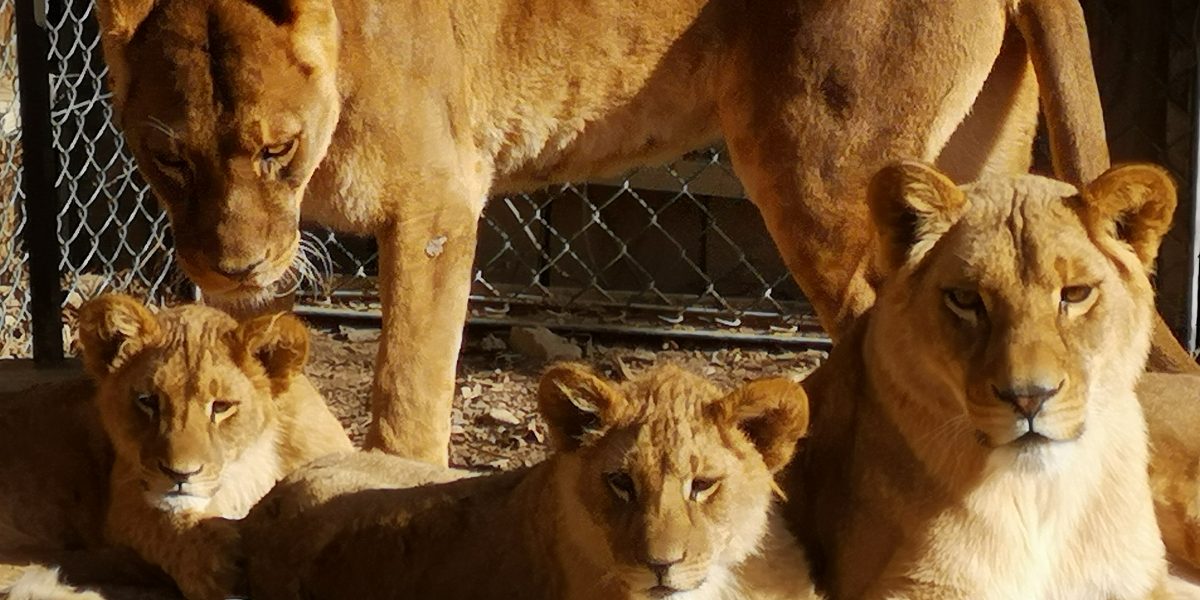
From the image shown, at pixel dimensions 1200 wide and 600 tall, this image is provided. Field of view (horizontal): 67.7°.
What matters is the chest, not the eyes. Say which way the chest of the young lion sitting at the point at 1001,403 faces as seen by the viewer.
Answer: toward the camera

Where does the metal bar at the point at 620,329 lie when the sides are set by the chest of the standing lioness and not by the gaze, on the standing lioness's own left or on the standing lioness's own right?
on the standing lioness's own right

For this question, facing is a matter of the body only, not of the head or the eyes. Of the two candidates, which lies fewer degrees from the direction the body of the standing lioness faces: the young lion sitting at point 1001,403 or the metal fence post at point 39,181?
the metal fence post

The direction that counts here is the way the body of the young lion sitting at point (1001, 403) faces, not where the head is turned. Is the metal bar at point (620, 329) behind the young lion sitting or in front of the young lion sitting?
behind

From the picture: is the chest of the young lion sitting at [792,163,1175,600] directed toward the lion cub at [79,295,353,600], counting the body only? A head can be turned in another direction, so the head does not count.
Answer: no

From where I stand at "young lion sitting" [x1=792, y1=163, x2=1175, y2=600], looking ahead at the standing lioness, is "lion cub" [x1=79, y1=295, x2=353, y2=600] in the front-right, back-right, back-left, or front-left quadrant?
front-left

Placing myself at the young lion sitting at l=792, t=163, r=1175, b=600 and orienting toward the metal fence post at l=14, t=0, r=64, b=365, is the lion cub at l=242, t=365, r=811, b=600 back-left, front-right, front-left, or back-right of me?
front-left

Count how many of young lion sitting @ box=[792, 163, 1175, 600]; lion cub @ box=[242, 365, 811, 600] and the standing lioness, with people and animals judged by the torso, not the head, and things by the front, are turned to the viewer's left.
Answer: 1

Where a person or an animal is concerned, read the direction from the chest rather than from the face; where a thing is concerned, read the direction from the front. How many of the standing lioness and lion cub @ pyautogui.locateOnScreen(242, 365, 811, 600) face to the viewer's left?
1

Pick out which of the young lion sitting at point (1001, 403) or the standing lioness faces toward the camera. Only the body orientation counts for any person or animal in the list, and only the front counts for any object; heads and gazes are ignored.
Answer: the young lion sitting

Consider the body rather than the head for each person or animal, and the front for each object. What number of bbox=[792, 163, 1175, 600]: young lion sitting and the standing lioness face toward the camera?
1

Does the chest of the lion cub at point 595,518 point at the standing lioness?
no

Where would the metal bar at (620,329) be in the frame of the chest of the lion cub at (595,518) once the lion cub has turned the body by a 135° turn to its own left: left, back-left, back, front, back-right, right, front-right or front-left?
front

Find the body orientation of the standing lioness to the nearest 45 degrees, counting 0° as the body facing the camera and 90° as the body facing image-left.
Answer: approximately 90°

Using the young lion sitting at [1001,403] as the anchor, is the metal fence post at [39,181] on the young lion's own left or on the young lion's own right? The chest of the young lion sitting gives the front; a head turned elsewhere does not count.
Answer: on the young lion's own right

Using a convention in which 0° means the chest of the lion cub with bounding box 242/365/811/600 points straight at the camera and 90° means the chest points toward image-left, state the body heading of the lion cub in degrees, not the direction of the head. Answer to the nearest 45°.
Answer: approximately 315°

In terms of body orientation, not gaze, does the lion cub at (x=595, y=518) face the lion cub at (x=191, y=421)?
no
